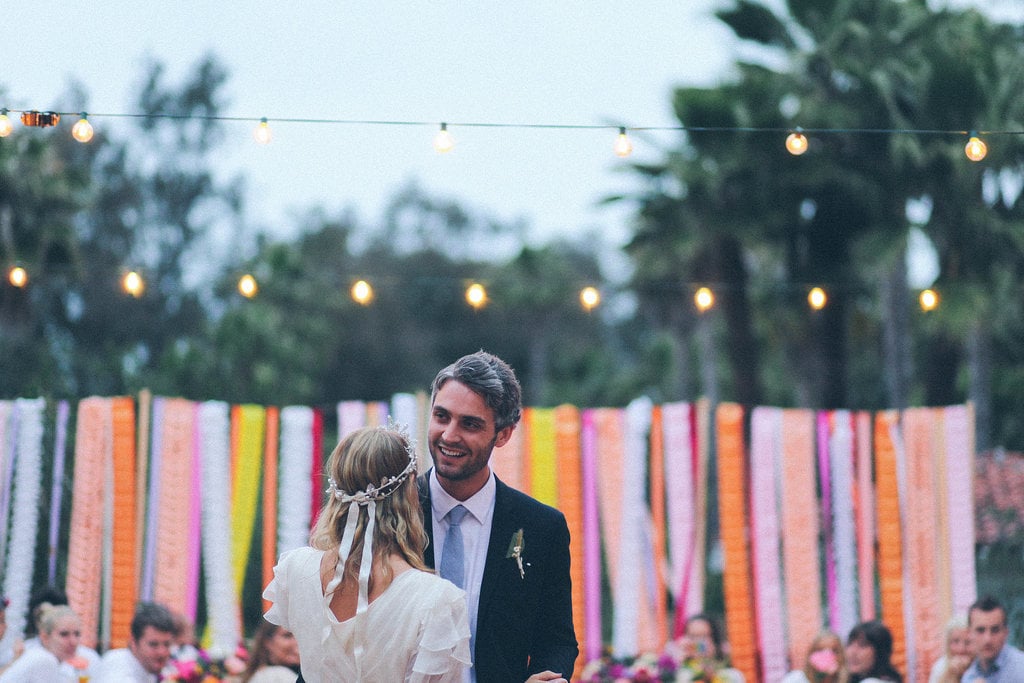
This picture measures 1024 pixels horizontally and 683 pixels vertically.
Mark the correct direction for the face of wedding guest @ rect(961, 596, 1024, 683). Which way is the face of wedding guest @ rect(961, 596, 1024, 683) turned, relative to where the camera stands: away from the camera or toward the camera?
toward the camera

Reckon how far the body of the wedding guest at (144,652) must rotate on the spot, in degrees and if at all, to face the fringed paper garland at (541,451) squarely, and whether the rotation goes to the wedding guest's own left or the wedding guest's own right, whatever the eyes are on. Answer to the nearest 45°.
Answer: approximately 90° to the wedding guest's own left

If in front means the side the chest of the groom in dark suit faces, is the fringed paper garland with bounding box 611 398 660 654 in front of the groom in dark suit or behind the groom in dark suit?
behind

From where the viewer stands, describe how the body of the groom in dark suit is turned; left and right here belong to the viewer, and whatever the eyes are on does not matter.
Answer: facing the viewer and to the left of the viewer

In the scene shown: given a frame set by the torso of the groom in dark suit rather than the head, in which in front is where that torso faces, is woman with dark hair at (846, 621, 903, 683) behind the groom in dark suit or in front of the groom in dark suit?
behind

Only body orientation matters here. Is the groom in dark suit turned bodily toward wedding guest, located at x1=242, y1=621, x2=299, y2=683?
no

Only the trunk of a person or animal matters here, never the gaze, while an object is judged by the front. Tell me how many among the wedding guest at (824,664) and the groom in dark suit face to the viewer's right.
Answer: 0

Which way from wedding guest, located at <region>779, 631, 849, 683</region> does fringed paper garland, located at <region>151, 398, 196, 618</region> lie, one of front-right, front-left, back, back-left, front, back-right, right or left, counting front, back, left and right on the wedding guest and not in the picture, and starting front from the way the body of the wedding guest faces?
right

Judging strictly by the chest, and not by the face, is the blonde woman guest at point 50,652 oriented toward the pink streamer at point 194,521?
no

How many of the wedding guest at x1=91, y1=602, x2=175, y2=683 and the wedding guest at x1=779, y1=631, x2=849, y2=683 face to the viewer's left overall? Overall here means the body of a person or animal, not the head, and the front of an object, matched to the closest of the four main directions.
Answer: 0

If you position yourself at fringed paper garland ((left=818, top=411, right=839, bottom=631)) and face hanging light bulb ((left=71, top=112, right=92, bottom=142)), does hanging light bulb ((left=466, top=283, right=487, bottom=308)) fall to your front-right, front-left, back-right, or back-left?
front-right

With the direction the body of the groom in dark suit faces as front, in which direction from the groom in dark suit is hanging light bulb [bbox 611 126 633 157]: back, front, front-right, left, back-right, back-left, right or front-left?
back-right

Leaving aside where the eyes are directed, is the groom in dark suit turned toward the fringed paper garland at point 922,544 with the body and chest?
no

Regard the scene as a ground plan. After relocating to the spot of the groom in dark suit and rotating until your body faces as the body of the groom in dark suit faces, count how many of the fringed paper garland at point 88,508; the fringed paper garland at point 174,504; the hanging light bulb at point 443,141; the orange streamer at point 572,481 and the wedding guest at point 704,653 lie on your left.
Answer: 0

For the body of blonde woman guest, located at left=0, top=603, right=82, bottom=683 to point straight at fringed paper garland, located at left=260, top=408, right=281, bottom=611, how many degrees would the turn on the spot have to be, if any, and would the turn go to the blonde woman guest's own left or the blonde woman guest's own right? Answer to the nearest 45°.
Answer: approximately 90° to the blonde woman guest's own left

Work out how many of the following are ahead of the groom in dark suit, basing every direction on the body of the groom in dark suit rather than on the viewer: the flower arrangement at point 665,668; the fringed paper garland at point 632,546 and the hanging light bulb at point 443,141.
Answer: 0

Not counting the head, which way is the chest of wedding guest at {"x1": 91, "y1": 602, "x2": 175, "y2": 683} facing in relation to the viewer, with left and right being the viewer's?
facing the viewer and to the right of the viewer

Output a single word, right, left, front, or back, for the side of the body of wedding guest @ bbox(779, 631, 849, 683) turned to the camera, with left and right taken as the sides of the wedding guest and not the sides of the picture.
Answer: front
